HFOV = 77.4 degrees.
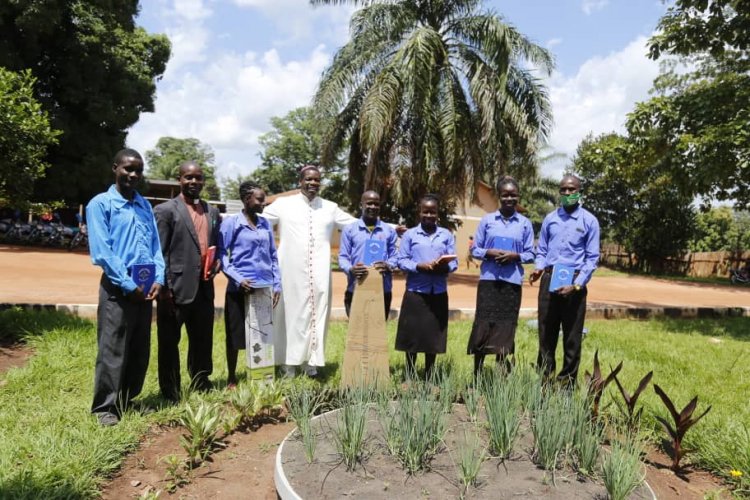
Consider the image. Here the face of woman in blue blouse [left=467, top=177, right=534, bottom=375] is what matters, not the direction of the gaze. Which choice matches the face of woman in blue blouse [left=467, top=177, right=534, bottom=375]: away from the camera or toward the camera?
toward the camera

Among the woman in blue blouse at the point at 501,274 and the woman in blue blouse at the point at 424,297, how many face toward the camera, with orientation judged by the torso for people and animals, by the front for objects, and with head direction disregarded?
2

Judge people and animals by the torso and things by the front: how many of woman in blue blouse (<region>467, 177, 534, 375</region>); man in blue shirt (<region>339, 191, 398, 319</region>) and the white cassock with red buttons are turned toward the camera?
3

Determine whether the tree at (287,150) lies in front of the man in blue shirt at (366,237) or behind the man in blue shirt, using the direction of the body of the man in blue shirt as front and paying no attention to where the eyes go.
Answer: behind

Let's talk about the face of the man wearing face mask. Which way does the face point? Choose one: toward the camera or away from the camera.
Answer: toward the camera

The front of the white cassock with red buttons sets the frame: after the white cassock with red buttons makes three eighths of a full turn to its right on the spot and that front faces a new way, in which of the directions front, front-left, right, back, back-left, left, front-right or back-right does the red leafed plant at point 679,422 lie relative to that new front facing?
back

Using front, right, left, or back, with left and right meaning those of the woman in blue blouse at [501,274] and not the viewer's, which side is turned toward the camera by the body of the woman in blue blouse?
front

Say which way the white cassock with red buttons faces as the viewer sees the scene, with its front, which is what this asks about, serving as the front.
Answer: toward the camera

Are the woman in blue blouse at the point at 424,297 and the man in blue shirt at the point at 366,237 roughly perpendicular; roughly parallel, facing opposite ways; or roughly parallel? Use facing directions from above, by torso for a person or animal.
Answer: roughly parallel

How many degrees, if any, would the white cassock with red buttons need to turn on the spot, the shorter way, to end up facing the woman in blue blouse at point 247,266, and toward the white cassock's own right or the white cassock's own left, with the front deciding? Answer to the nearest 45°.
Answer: approximately 45° to the white cassock's own right

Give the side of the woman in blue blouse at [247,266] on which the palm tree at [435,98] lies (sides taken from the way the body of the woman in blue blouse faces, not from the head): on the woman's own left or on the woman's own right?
on the woman's own left

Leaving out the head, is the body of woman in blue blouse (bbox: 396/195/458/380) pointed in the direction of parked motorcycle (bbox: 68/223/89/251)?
no

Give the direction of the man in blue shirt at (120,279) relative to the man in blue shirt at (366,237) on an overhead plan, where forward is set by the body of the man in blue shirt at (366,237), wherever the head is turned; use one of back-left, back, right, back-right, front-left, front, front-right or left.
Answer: front-right

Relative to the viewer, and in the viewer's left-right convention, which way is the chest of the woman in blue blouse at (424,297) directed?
facing the viewer

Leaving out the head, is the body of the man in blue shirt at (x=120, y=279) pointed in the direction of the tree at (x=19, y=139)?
no

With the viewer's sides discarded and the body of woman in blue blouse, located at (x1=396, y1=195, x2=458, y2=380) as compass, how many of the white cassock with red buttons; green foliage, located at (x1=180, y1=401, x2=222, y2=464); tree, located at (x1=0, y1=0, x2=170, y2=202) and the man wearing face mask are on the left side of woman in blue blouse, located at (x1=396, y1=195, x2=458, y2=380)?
1

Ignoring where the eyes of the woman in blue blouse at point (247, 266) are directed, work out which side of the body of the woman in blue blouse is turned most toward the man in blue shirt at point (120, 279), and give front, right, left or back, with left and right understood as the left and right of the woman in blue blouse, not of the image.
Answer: right
